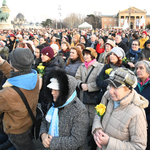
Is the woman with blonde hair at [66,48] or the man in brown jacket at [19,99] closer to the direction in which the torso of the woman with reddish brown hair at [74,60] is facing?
the man in brown jacket

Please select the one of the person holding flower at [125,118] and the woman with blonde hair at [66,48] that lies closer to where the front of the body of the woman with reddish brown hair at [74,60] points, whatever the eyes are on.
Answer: the person holding flower

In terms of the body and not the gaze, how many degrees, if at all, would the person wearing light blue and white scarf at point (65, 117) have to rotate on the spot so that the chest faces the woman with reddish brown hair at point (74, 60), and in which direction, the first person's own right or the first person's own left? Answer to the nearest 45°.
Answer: approximately 135° to the first person's own right

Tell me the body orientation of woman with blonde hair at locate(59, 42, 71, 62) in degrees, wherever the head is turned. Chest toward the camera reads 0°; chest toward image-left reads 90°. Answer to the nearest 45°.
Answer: approximately 45°

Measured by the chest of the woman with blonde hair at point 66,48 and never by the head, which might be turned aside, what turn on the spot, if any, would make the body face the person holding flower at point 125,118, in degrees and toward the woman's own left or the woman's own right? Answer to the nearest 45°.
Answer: approximately 45° to the woman's own left

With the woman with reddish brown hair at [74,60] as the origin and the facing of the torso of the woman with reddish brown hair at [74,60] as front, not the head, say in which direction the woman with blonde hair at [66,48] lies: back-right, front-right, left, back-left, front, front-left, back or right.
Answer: back-right

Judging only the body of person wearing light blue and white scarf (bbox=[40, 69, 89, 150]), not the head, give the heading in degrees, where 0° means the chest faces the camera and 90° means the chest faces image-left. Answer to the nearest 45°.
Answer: approximately 45°

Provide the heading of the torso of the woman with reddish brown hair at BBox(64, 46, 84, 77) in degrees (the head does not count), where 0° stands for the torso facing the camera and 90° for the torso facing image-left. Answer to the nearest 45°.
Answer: approximately 45°
